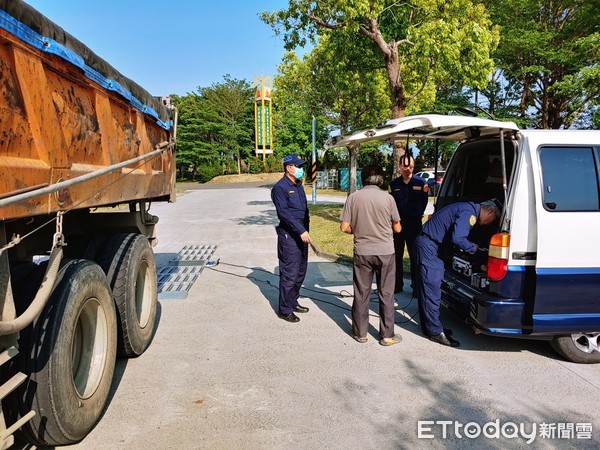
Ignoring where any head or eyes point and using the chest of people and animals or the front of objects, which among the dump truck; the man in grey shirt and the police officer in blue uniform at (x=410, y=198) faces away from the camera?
the man in grey shirt

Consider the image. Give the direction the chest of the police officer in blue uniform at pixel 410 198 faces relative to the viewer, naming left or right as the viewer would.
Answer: facing the viewer

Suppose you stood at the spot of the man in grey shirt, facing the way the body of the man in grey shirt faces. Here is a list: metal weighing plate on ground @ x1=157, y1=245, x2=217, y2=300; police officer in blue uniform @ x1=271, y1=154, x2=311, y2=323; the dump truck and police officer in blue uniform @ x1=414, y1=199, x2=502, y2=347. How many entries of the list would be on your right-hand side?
1

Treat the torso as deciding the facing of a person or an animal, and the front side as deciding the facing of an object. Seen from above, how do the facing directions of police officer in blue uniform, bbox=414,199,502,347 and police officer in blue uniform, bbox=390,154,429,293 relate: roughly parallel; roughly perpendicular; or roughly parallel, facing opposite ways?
roughly perpendicular

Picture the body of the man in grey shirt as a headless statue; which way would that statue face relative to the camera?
away from the camera

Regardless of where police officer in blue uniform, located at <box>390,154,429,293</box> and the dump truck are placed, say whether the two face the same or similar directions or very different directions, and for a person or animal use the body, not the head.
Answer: same or similar directions

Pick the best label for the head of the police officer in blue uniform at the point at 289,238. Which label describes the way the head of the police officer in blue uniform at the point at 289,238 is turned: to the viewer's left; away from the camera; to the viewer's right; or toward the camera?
to the viewer's right

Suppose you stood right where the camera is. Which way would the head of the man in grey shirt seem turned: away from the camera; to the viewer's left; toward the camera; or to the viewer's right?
away from the camera

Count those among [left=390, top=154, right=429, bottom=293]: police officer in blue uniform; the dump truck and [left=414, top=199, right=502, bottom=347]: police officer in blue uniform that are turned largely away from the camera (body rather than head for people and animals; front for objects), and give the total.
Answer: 0

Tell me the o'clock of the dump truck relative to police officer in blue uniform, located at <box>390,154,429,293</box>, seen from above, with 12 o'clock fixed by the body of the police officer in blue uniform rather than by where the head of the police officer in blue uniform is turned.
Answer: The dump truck is roughly at 1 o'clock from the police officer in blue uniform.

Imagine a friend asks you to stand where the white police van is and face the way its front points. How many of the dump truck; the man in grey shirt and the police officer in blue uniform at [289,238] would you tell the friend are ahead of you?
0

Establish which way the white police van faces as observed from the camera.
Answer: facing away from the viewer and to the right of the viewer

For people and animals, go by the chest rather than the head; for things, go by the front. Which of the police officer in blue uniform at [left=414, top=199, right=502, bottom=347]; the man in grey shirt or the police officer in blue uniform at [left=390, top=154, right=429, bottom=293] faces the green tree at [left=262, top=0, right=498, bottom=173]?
the man in grey shirt

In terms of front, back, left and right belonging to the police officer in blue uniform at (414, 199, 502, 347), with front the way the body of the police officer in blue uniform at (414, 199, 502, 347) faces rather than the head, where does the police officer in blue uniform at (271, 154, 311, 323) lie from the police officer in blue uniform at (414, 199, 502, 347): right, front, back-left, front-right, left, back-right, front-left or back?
back

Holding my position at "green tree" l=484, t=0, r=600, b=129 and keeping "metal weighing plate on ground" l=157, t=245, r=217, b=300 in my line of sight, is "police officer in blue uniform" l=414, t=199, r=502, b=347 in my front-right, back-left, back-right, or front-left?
front-left

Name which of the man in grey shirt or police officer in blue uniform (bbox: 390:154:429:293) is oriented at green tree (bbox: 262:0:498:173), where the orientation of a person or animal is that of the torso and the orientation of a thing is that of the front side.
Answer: the man in grey shirt

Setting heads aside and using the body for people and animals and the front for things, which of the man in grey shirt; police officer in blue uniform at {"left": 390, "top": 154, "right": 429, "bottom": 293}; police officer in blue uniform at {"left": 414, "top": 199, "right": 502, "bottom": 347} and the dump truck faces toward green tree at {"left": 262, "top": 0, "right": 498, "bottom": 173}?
the man in grey shirt

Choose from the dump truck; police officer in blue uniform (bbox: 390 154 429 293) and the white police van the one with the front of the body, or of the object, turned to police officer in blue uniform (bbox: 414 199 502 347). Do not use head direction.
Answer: police officer in blue uniform (bbox: 390 154 429 293)
